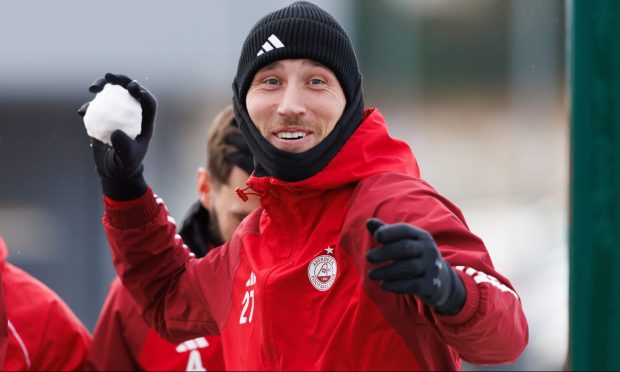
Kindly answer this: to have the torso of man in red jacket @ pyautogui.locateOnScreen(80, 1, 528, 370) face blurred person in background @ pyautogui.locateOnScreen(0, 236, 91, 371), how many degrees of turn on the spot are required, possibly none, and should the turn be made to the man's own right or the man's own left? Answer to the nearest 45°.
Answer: approximately 90° to the man's own right

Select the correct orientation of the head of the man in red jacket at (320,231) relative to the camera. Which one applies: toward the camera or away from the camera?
toward the camera

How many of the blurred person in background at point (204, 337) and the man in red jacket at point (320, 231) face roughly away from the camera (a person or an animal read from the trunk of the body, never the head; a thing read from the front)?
0

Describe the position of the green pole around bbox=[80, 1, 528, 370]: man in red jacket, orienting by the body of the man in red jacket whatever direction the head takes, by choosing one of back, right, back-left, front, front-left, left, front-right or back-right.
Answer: left

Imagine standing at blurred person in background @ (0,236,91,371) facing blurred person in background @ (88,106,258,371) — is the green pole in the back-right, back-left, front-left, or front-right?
front-right

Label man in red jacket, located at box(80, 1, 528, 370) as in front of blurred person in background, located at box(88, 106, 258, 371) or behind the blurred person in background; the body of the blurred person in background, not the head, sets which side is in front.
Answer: in front

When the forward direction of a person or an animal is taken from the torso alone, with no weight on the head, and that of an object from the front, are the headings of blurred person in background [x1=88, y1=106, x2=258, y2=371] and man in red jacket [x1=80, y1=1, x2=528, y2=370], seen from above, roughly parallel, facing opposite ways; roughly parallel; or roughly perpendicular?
roughly perpendicular

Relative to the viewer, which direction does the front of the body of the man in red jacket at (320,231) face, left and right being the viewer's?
facing the viewer and to the left of the viewer

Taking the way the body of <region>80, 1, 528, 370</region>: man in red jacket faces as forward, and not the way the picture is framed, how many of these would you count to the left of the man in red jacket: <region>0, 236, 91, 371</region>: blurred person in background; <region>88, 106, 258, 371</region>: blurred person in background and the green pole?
1

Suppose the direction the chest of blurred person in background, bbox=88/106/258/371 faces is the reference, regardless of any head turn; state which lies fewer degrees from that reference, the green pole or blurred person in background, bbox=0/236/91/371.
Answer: the green pole
